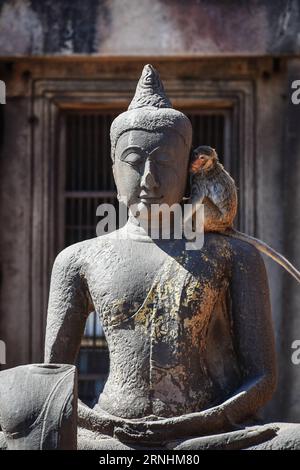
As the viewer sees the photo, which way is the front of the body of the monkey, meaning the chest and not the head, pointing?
to the viewer's left

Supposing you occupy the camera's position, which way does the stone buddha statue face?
facing the viewer
